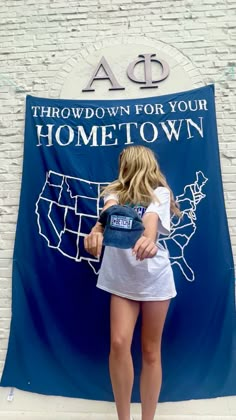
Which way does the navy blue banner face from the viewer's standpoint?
toward the camera
